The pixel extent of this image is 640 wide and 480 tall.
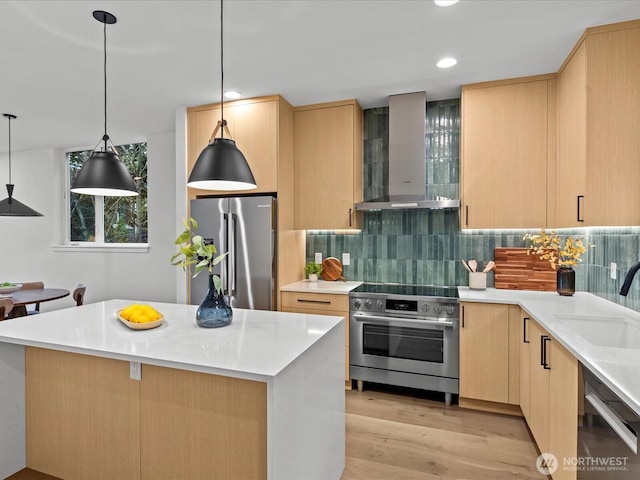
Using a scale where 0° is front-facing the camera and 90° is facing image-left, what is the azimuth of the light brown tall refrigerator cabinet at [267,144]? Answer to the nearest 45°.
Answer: approximately 45°

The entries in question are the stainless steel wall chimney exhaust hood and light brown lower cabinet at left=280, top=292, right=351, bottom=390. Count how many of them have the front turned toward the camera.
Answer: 2

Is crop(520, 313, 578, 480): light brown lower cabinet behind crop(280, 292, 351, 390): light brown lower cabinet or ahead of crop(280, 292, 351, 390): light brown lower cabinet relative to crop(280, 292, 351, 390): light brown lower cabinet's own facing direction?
ahead

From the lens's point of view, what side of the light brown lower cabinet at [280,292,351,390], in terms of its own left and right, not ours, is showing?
front

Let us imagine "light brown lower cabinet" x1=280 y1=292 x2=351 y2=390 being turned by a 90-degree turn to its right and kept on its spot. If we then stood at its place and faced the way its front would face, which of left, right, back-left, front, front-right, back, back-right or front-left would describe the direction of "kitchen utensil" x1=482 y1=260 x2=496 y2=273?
back

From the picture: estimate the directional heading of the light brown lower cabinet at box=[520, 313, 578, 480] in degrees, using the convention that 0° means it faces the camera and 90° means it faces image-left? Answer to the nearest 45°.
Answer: approximately 90°

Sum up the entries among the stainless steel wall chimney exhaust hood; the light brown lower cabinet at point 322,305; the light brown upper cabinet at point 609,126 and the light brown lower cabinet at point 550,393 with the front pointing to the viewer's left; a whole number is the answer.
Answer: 2

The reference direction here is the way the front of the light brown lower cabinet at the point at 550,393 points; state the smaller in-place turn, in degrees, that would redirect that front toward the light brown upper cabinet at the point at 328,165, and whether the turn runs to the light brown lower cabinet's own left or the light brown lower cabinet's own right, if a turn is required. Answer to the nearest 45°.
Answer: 0° — it already faces it

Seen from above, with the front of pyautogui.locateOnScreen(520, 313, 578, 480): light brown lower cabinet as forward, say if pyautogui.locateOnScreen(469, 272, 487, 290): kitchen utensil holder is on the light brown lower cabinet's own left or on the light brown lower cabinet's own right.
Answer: on the light brown lower cabinet's own right

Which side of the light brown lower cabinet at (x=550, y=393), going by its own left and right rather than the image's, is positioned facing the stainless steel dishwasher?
left

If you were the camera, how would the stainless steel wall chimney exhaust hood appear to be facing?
facing the viewer

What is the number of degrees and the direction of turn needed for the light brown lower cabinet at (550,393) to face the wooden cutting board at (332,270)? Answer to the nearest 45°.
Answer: approximately 45° to its right

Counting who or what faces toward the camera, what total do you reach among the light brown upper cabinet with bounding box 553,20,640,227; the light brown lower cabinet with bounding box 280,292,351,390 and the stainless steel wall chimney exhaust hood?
2

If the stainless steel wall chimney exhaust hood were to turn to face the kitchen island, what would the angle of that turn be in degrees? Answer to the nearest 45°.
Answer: approximately 45° to its right
